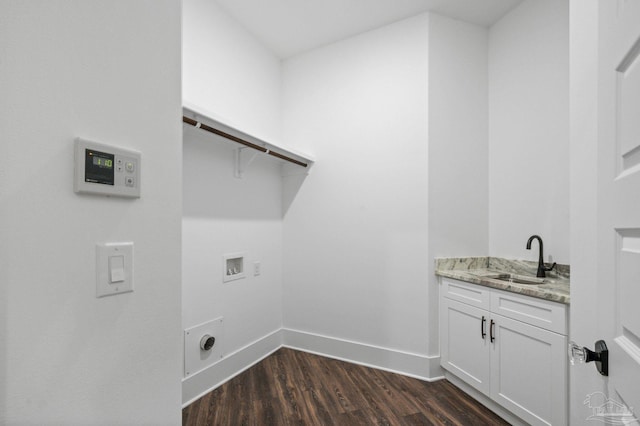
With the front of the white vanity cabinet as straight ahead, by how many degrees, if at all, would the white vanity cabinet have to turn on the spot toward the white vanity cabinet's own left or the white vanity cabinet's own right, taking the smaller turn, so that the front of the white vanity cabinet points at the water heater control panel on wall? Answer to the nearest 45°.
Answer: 0° — it already faces it

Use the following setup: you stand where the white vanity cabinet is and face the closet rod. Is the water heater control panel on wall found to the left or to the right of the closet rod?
left

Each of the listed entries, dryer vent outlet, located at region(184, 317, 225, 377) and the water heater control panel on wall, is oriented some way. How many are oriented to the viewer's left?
0

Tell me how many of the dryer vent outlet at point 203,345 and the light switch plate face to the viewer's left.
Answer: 0

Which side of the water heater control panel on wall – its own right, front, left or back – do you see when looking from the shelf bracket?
left

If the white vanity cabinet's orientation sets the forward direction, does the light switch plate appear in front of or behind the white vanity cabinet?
in front

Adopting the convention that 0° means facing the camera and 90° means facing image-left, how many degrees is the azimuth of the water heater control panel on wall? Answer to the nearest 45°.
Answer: approximately 315°

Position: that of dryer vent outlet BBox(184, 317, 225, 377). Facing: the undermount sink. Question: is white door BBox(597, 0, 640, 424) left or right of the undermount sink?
right

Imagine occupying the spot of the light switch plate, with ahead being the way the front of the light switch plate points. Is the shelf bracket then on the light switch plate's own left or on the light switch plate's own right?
on the light switch plate's own left
